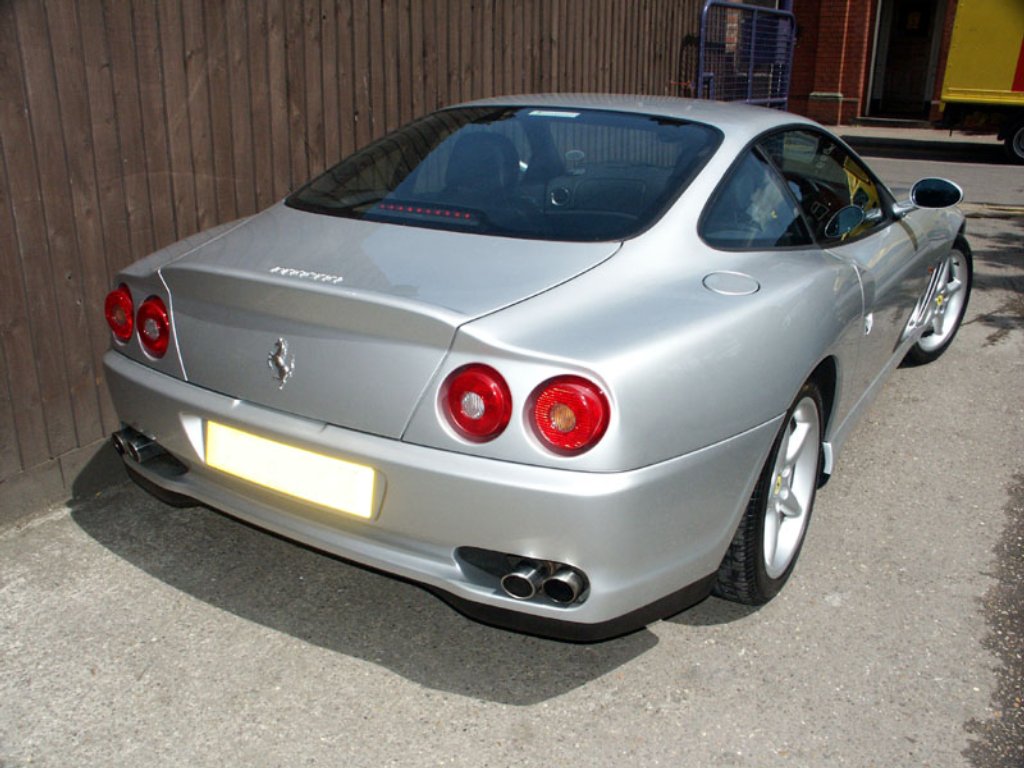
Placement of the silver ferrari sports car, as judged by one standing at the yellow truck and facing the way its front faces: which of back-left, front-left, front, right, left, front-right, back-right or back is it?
right

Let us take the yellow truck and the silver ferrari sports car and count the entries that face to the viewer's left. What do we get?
0

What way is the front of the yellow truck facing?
to the viewer's right

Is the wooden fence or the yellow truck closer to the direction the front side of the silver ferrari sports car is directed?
the yellow truck

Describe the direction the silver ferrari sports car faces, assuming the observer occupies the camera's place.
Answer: facing away from the viewer and to the right of the viewer

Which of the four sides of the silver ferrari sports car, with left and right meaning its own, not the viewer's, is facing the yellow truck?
front

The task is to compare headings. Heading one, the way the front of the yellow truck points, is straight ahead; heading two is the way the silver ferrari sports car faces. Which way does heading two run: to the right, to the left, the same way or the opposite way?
to the left

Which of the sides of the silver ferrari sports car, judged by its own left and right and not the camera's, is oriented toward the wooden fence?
left
